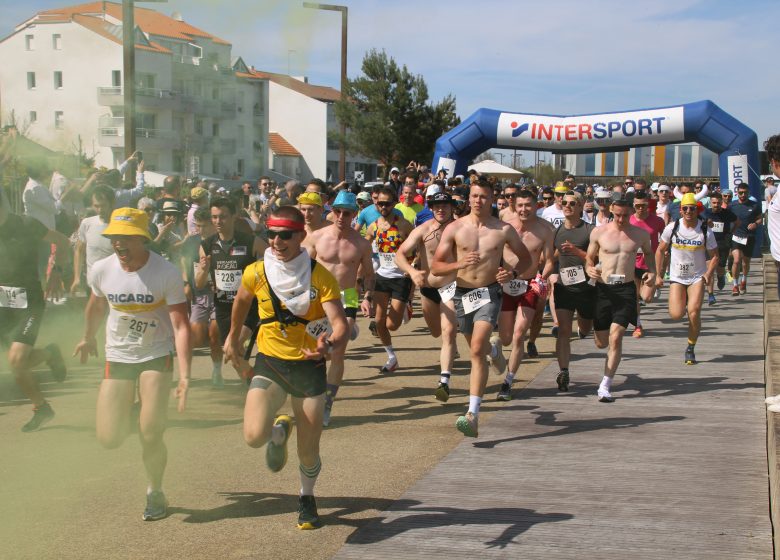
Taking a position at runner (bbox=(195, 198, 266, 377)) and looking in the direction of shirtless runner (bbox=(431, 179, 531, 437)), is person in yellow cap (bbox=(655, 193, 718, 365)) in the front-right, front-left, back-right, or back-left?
front-left

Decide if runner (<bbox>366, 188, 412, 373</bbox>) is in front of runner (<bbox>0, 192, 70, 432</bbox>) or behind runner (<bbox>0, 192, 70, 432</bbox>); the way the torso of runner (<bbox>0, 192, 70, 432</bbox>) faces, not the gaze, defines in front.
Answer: behind

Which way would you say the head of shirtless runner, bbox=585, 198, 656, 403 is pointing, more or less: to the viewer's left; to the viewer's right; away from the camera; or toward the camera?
toward the camera

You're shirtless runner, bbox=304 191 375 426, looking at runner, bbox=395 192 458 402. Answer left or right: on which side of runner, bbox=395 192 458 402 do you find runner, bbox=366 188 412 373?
left

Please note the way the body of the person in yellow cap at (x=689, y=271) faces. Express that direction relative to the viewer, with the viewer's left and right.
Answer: facing the viewer

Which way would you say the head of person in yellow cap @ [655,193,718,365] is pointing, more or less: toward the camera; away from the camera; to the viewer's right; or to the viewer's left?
toward the camera

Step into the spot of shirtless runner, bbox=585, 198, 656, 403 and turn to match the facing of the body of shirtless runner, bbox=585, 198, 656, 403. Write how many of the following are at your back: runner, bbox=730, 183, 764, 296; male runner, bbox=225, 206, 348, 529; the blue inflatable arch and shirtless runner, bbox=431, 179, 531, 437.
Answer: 2

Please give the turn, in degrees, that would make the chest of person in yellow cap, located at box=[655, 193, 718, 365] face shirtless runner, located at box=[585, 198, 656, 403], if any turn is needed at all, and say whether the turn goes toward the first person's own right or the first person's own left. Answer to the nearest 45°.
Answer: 0° — they already face them

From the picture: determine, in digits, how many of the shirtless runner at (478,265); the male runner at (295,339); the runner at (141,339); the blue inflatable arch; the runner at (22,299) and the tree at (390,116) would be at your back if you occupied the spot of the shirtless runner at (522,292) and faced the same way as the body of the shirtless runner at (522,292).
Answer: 2

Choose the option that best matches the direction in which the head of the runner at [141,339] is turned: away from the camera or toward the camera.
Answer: toward the camera

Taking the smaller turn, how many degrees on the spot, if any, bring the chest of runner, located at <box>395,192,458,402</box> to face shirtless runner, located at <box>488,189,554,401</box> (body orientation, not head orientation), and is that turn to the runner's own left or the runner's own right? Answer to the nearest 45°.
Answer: approximately 90° to the runner's own left

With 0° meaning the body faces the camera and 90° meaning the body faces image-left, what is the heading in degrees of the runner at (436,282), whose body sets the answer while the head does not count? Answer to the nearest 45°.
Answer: approximately 0°

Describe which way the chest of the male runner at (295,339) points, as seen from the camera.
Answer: toward the camera

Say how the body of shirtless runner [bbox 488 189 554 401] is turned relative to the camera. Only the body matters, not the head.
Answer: toward the camera

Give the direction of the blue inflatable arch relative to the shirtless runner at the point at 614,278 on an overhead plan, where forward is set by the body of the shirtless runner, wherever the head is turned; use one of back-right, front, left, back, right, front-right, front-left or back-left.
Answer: back

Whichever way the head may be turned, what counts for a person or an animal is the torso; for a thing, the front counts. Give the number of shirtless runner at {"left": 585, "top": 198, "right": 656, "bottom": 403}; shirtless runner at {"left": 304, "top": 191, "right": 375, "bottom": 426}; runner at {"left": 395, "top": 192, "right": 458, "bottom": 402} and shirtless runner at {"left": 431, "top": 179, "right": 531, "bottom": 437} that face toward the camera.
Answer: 4
